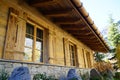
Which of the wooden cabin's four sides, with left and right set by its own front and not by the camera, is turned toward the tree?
left

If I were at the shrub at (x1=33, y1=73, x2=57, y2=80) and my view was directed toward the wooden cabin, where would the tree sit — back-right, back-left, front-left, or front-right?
front-right

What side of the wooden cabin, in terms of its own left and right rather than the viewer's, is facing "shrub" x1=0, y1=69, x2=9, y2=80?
right

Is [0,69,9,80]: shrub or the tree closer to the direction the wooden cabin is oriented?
the shrub
